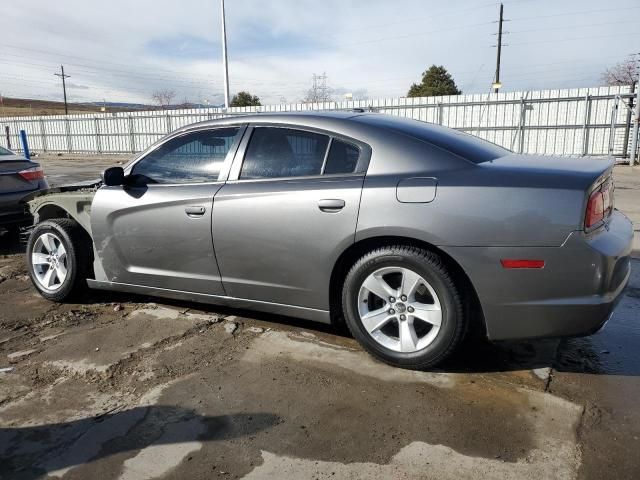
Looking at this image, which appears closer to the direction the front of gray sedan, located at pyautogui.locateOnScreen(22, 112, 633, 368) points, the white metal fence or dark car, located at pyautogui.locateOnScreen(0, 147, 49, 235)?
the dark car

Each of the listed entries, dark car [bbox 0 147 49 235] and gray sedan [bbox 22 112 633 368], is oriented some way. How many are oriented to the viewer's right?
0

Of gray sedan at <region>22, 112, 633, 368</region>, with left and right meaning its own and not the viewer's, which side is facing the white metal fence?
right

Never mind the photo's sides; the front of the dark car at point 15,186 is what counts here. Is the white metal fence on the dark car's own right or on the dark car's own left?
on the dark car's own right

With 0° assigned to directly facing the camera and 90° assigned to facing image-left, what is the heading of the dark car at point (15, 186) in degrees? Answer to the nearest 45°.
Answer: approximately 135°

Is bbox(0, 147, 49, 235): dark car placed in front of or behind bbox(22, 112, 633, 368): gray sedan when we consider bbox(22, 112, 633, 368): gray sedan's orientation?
in front
